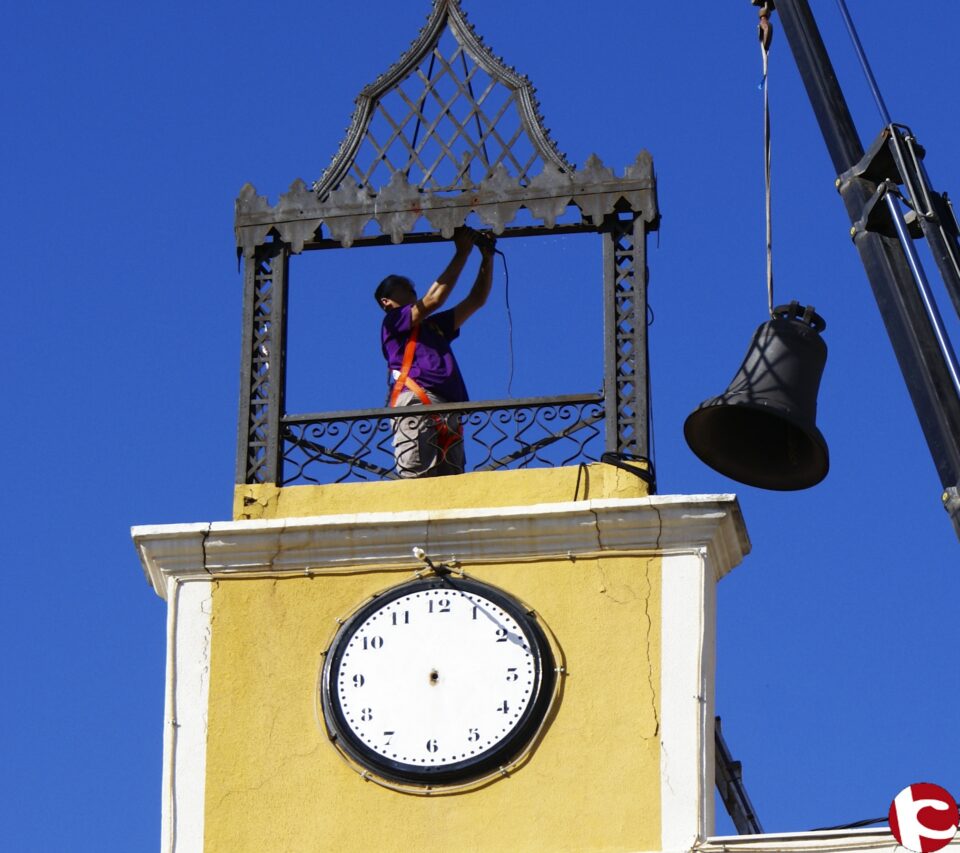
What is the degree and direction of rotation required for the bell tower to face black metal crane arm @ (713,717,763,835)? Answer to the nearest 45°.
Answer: approximately 135° to its left

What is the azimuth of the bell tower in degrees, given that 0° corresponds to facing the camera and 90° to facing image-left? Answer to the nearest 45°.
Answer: approximately 0°
